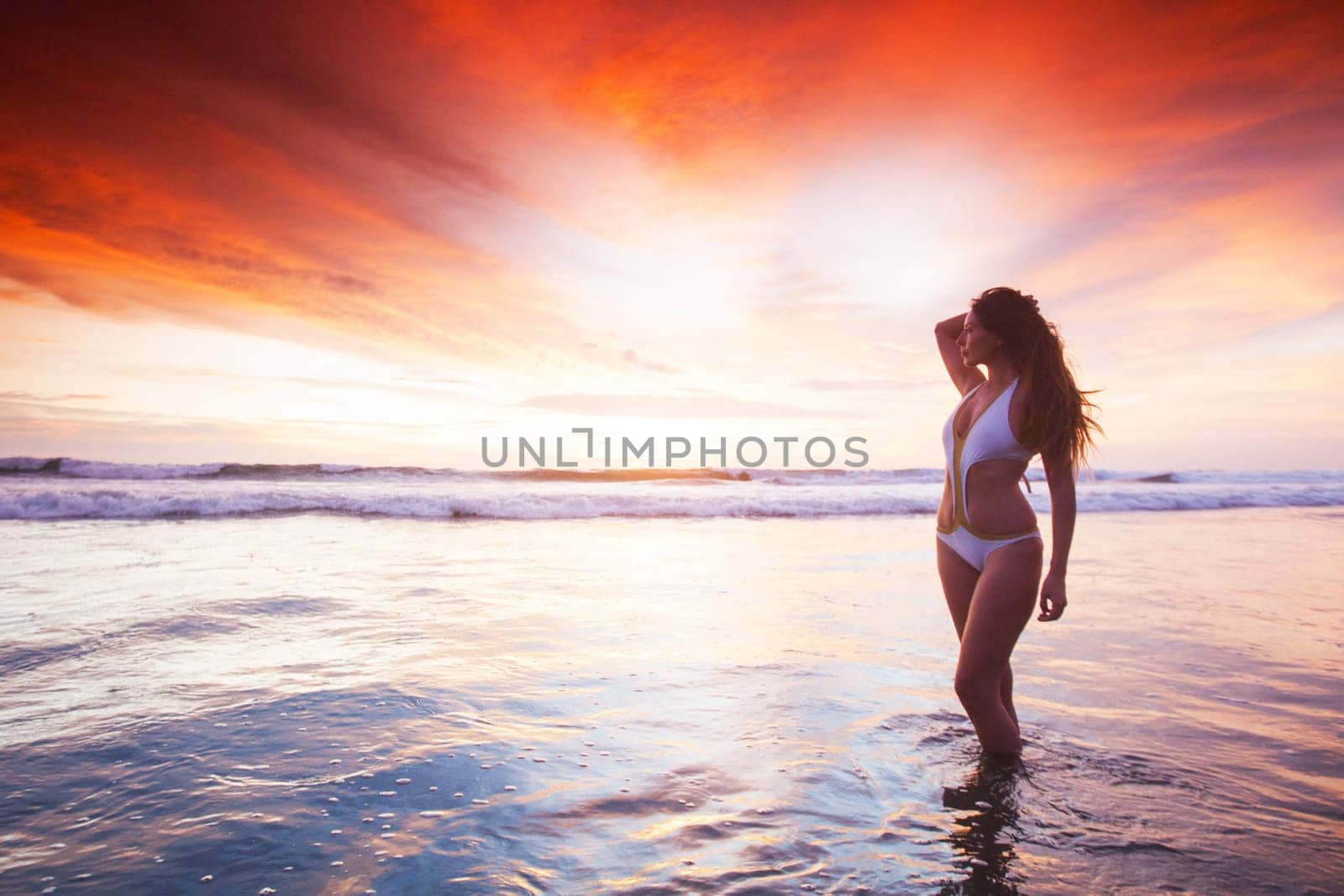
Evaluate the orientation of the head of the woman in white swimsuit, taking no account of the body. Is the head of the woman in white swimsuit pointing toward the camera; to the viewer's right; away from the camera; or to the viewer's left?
to the viewer's left

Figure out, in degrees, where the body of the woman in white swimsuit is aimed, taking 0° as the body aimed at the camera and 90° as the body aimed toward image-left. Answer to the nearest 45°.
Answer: approximately 45°
